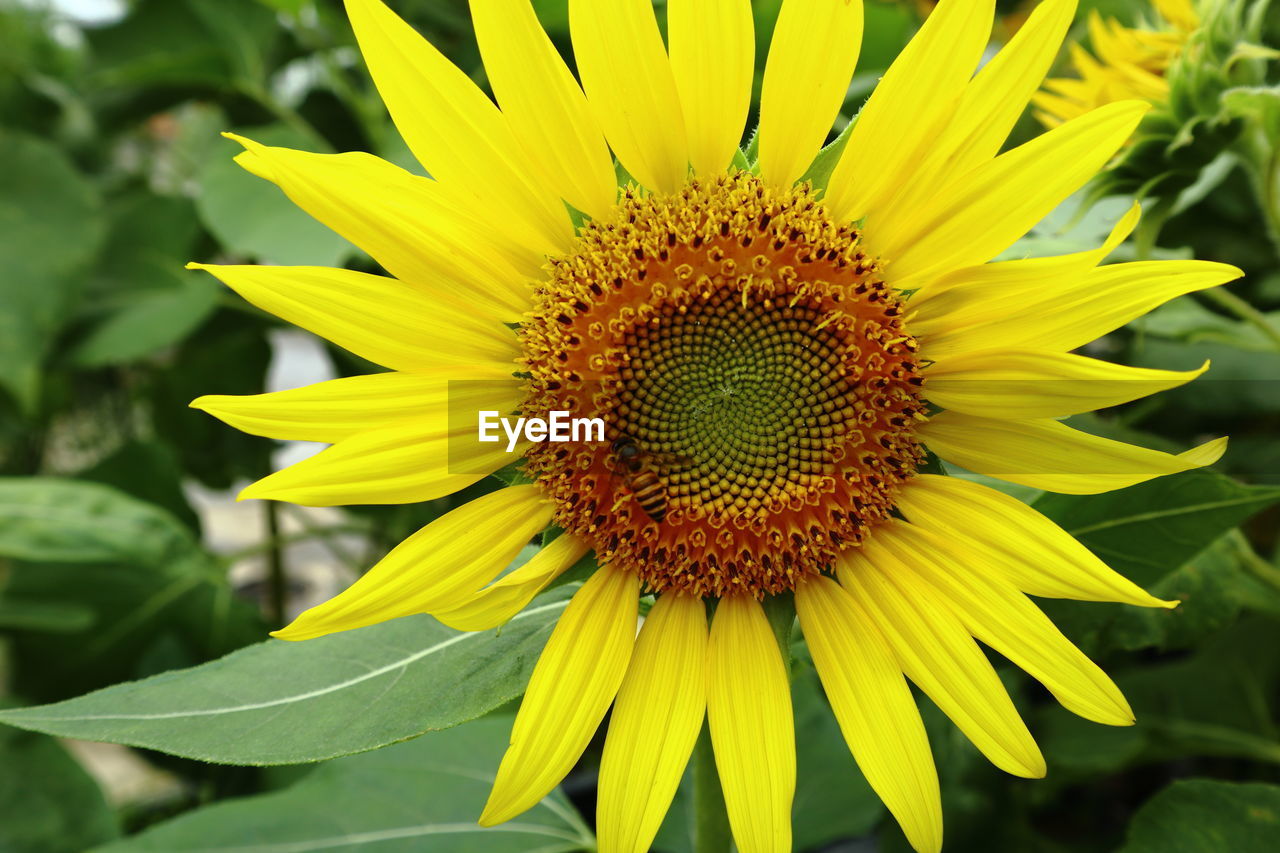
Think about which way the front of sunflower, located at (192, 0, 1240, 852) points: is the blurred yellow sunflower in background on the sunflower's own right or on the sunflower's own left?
on the sunflower's own left

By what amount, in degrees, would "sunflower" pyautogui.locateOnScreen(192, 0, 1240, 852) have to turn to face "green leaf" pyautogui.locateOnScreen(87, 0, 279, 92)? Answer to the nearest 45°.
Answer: approximately 135° to its right

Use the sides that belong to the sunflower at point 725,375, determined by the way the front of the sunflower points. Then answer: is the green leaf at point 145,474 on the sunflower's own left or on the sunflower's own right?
on the sunflower's own right

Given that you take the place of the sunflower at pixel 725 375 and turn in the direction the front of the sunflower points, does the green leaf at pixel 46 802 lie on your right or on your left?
on your right

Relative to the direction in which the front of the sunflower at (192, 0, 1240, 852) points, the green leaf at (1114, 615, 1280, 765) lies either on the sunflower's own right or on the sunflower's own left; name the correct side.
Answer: on the sunflower's own left

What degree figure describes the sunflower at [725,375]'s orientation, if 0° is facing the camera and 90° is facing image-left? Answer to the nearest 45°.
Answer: approximately 0°
